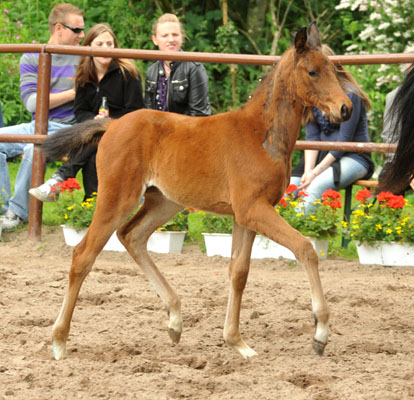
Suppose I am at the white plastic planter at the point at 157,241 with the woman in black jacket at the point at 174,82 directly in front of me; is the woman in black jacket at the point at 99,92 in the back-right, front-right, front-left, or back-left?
front-left

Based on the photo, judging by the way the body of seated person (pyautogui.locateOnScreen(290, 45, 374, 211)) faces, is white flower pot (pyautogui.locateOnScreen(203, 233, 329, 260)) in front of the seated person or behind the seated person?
in front

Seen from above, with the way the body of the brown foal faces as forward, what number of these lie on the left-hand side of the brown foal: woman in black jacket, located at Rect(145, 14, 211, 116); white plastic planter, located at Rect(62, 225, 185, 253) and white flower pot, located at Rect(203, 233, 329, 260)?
3

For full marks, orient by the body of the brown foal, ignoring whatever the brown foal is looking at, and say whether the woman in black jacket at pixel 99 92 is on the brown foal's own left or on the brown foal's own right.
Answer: on the brown foal's own left

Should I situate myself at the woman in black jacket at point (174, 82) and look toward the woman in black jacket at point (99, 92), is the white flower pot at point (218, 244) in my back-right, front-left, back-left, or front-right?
back-left

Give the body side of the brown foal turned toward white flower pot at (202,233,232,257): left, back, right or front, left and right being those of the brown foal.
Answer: left

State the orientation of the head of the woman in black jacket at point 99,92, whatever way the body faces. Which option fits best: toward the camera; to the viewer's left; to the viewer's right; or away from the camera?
toward the camera

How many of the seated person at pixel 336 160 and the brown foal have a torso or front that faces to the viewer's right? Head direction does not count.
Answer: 1

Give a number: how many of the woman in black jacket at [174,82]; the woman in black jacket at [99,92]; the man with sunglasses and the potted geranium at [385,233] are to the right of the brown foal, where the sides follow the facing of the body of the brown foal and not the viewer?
0

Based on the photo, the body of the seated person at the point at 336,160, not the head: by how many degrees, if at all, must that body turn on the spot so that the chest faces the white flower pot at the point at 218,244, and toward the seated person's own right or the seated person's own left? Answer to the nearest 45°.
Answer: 0° — they already face it

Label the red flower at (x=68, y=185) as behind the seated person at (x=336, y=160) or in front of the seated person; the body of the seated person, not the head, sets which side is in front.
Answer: in front

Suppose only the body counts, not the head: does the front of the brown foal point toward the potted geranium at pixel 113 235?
no

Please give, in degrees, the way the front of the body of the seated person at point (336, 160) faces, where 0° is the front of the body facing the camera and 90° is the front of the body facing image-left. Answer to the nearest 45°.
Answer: approximately 45°

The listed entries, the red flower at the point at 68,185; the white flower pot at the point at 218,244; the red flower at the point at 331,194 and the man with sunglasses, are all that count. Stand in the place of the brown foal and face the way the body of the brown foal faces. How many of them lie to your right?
0

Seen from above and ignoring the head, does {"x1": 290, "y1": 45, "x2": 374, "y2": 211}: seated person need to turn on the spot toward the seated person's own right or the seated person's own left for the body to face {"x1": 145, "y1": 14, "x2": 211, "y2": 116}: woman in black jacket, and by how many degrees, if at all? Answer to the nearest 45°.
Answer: approximately 45° to the seated person's own right

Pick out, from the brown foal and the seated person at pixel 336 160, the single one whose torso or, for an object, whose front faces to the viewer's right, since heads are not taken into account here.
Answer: the brown foal

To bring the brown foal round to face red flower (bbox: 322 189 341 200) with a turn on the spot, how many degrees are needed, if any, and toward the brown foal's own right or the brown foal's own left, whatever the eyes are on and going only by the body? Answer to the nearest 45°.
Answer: approximately 45° to the brown foal's own left

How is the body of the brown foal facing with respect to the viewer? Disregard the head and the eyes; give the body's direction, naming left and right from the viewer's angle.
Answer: facing to the right of the viewer
